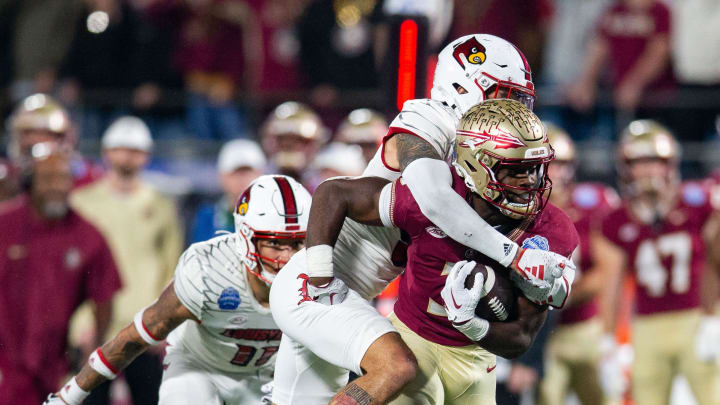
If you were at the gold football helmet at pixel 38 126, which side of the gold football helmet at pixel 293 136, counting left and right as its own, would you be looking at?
right

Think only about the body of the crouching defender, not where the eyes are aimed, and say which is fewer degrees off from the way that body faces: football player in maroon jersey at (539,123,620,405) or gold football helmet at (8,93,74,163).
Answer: the football player in maroon jersey

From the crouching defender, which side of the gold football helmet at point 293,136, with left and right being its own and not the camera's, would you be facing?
front

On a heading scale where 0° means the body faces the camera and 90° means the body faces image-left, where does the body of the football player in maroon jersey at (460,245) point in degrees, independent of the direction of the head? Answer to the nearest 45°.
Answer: approximately 315°

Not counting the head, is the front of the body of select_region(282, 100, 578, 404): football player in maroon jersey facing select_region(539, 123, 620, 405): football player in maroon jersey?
no

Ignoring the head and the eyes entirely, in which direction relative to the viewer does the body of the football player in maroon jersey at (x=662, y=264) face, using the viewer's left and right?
facing the viewer

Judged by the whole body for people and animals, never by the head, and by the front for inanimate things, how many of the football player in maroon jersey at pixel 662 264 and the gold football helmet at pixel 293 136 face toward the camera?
2

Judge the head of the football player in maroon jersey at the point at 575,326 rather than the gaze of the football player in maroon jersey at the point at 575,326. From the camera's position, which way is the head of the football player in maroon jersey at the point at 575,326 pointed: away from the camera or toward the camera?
toward the camera

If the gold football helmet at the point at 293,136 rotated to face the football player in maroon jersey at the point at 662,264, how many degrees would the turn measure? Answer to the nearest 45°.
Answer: approximately 90° to its left

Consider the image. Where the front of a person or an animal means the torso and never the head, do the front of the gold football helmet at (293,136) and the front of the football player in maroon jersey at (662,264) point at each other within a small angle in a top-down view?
no

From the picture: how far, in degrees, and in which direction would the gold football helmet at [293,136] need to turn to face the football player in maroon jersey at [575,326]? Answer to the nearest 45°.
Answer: approximately 45° to its left

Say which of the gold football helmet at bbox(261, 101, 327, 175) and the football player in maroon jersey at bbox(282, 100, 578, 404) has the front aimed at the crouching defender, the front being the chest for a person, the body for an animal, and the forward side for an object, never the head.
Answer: the gold football helmet

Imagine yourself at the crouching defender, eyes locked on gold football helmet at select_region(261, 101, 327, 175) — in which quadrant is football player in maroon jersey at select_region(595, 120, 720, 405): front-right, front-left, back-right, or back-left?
front-right

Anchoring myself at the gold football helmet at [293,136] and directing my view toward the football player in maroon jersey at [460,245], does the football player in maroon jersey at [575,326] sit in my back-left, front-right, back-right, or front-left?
front-left

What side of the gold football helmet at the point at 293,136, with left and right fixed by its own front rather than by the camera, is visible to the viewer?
front
